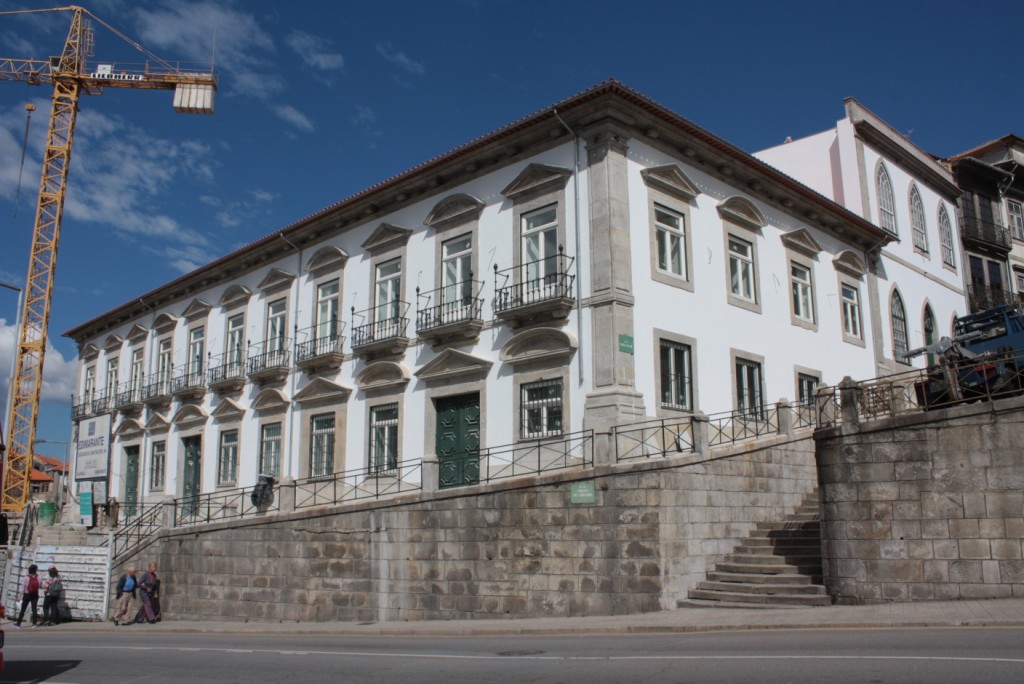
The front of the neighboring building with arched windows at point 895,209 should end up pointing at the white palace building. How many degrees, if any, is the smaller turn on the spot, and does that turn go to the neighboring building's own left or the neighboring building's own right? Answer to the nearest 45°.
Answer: approximately 90° to the neighboring building's own right

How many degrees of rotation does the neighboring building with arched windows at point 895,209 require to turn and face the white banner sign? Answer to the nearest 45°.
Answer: approximately 135° to its right

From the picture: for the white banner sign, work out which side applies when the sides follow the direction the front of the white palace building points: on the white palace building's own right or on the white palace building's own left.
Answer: on the white palace building's own right

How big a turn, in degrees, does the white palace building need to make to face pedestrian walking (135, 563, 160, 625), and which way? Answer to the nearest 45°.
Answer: approximately 45° to its right

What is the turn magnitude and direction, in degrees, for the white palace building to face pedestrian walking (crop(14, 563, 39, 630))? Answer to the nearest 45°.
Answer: approximately 45° to its right

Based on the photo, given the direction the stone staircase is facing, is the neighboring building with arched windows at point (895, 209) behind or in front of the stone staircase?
behind

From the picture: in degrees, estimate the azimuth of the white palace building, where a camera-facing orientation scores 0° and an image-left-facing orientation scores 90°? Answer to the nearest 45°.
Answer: approximately 45°

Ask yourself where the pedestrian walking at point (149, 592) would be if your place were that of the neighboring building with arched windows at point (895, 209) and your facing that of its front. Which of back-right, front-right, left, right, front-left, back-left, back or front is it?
right

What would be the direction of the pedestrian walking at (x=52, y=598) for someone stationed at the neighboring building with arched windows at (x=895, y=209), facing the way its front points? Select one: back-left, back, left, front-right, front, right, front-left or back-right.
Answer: right
